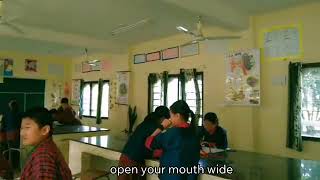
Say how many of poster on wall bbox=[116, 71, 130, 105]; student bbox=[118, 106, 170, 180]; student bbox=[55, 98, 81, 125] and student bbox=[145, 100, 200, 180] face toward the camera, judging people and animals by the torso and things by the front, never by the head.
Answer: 2

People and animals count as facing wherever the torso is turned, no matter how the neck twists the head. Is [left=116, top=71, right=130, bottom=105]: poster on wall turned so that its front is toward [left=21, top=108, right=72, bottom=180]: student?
yes

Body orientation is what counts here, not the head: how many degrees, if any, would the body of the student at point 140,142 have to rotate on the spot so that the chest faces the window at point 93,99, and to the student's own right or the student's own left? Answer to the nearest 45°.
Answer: approximately 90° to the student's own left

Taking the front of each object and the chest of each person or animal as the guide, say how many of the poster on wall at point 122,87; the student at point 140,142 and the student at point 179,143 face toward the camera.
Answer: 1

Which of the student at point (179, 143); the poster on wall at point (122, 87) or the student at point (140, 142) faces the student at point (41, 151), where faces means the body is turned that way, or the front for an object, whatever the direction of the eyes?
the poster on wall

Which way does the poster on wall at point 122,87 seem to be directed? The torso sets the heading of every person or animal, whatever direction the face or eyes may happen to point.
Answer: toward the camera

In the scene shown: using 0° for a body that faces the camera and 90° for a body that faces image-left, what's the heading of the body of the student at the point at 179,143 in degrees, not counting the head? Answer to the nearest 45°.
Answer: approximately 135°

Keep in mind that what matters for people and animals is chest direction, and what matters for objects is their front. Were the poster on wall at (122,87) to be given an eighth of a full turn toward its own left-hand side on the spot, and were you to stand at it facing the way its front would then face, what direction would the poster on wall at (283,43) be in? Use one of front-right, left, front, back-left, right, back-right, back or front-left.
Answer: front

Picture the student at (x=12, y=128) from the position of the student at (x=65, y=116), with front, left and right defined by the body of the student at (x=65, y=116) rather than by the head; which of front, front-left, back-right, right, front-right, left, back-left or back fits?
front-right

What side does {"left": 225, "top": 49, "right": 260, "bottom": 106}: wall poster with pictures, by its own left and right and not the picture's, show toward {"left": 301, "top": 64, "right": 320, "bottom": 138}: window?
left

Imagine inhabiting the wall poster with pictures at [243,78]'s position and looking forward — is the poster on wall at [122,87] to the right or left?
on its right

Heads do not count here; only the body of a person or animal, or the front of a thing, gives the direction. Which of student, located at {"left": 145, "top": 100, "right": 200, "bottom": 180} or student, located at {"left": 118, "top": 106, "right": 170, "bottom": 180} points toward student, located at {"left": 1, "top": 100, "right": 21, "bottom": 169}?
student, located at {"left": 145, "top": 100, "right": 200, "bottom": 180}
